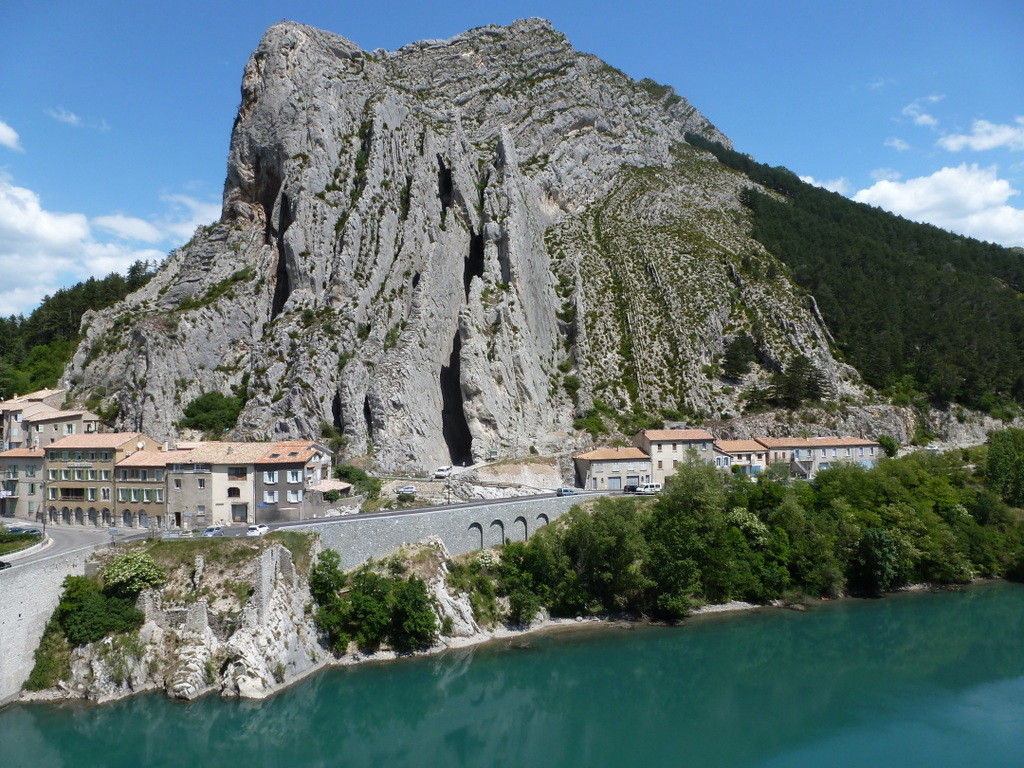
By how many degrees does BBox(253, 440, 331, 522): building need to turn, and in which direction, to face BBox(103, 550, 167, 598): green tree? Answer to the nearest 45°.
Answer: approximately 45° to its right

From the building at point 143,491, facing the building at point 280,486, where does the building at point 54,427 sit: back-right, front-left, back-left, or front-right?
back-left

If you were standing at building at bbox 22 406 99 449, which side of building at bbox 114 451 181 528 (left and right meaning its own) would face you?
back

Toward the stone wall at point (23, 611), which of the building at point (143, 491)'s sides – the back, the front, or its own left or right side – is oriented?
front

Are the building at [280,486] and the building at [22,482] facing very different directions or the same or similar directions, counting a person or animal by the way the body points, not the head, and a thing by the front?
same or similar directions

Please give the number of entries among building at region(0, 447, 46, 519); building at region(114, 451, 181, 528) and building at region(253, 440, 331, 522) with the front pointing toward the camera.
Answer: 3

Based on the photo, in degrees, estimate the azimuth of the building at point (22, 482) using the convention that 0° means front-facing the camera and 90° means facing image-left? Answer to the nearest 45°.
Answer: approximately 0°

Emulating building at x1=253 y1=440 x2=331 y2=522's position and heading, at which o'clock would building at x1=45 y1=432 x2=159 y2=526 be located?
building at x1=45 y1=432 x2=159 y2=526 is roughly at 4 o'clock from building at x1=253 y1=440 x2=331 y2=522.

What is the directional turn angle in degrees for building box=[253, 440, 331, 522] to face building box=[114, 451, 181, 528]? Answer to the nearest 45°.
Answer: approximately 90° to its right

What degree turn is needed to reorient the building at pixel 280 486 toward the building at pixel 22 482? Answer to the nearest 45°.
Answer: approximately 135° to its right

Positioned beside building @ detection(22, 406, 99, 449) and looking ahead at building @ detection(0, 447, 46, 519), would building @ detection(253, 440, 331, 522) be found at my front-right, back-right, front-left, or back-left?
front-left

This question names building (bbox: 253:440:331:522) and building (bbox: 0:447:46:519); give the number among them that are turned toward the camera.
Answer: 2

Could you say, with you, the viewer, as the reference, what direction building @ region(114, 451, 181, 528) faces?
facing the viewer

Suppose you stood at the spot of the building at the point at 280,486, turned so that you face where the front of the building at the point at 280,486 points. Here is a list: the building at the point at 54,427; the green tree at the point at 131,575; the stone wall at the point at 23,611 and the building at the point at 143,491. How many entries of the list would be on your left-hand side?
0

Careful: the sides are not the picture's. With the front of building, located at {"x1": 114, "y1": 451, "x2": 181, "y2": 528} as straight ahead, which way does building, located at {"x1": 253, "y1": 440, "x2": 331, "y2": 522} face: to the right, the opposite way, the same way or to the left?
the same way

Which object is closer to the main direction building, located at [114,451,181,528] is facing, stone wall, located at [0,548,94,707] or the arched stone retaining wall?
the stone wall

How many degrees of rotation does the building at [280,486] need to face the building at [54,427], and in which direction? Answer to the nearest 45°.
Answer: approximately 135° to its right

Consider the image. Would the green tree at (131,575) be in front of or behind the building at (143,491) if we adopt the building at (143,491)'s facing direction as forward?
in front

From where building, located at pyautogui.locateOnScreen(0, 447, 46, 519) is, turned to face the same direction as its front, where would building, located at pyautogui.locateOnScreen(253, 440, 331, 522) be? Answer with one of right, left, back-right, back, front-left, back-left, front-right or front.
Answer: front-left
